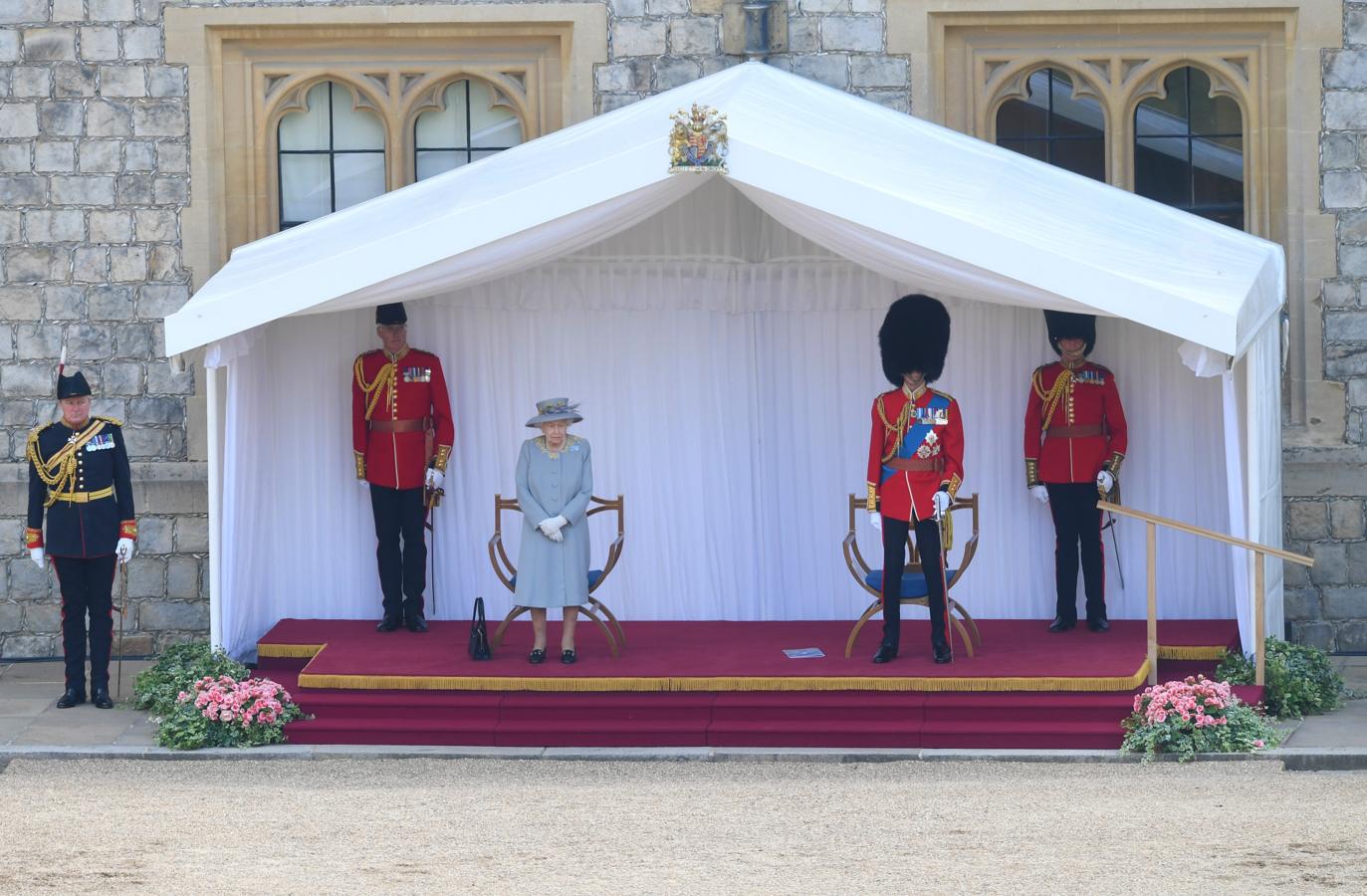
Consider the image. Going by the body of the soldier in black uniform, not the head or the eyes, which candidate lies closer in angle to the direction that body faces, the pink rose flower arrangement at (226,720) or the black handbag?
the pink rose flower arrangement

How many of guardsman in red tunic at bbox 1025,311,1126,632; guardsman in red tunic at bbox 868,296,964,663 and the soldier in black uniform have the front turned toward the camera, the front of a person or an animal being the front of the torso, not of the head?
3

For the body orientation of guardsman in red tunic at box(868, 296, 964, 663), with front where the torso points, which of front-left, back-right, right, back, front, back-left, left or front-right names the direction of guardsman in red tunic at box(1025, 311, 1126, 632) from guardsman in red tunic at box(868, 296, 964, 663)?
back-left

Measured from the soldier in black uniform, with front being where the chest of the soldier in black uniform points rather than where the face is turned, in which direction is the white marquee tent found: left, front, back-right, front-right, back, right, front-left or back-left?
left

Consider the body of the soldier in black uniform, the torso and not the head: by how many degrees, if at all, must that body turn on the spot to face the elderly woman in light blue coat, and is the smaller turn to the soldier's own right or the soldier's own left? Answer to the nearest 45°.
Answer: approximately 45° to the soldier's own left

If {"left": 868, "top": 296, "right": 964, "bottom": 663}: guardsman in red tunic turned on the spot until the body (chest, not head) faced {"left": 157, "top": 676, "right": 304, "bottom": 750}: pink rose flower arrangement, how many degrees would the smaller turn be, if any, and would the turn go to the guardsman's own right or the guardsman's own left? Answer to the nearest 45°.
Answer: approximately 90° to the guardsman's own right

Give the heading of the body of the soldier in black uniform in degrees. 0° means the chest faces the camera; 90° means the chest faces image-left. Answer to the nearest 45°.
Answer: approximately 0°
